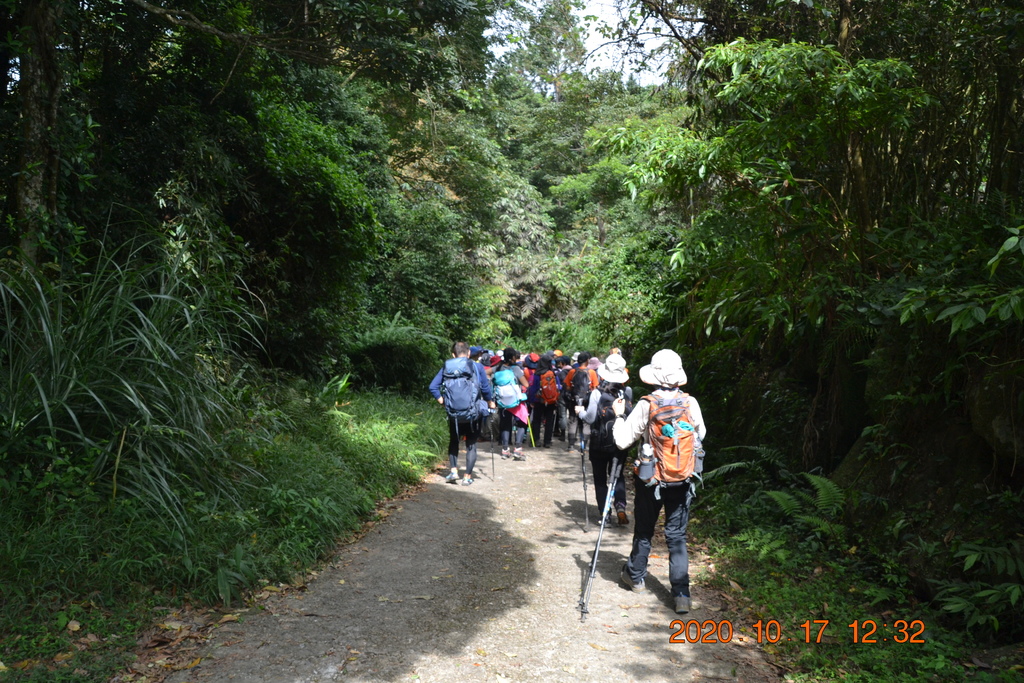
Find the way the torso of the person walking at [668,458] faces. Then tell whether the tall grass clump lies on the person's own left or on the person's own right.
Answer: on the person's own left

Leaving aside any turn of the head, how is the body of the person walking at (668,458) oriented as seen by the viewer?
away from the camera

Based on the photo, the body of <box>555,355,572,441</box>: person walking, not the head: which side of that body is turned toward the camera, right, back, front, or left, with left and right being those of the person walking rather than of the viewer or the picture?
back

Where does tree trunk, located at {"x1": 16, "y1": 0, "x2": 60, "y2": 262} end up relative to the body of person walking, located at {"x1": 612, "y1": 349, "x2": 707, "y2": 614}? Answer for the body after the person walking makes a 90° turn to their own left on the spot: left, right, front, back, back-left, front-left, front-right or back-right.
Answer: front

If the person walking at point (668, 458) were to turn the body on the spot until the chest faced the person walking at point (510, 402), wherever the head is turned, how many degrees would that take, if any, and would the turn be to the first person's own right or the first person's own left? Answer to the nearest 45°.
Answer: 0° — they already face them

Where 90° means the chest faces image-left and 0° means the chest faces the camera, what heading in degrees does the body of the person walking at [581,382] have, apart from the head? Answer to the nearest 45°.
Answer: approximately 180°

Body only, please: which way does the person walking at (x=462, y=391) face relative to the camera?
away from the camera

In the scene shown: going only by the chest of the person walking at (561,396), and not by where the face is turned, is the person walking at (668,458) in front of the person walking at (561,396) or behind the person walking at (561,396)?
behind

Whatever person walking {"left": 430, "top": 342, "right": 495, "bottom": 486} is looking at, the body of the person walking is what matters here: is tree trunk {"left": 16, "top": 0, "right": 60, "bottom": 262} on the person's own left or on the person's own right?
on the person's own left
